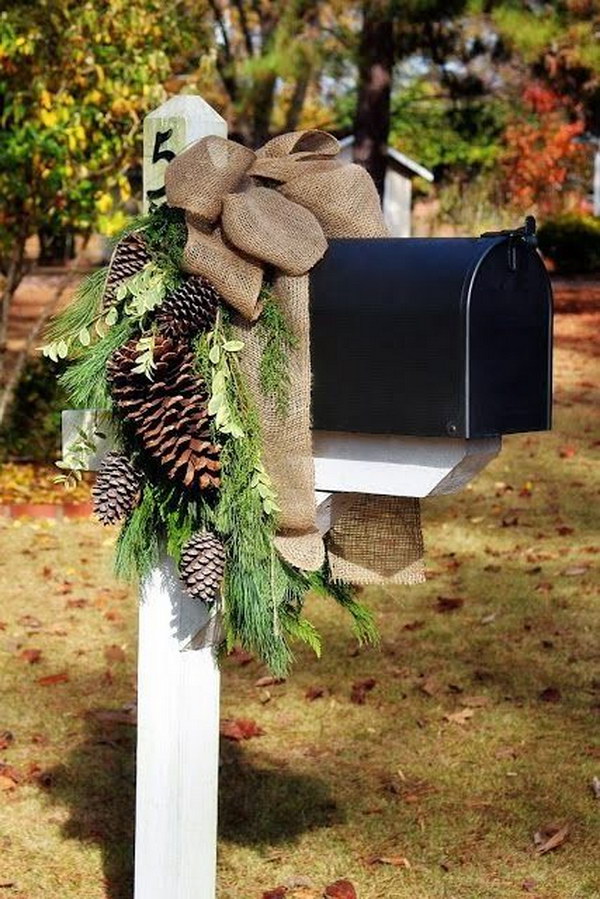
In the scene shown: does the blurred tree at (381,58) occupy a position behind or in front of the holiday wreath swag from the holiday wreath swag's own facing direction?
behind

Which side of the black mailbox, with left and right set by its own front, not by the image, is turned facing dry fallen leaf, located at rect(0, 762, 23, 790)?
back

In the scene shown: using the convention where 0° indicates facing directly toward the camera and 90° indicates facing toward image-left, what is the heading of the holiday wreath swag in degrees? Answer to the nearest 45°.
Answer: approximately 0°

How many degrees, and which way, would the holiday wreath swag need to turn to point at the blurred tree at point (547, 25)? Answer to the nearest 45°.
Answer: approximately 180°

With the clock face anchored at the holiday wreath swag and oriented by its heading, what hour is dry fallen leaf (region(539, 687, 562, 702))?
The dry fallen leaf is roughly at 7 o'clock from the holiday wreath swag.

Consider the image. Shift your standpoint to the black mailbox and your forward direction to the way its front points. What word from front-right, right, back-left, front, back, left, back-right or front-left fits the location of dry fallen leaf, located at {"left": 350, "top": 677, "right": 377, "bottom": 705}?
back-left

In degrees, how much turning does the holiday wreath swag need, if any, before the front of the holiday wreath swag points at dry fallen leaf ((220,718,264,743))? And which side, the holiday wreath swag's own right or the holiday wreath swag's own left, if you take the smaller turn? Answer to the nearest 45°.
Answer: approximately 180°

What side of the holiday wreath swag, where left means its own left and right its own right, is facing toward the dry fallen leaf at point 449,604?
back

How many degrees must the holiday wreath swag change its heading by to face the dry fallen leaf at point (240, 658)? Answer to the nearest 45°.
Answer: approximately 180°

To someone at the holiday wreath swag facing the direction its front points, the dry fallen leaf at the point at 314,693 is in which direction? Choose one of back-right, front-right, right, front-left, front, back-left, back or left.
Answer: back
